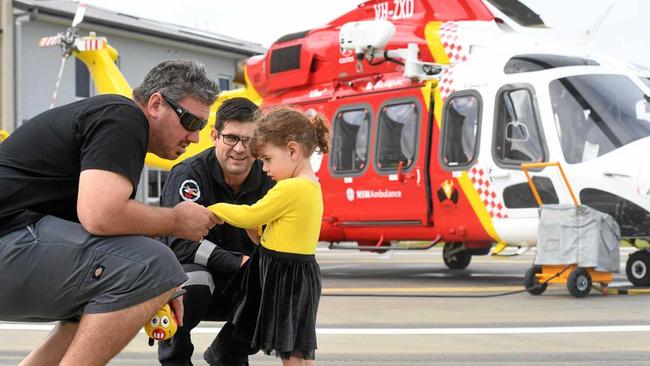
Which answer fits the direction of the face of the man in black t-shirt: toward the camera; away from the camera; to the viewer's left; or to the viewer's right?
to the viewer's right

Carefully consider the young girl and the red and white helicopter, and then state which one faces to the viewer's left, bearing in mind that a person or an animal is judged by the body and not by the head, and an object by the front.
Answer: the young girl

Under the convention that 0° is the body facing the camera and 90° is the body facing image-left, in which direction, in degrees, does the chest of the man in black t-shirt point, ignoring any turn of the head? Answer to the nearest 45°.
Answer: approximately 270°

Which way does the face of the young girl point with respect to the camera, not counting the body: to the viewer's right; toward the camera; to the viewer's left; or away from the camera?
to the viewer's left

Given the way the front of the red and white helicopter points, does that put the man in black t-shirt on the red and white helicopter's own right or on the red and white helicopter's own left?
on the red and white helicopter's own right

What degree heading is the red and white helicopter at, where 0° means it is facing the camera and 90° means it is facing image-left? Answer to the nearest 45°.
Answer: approximately 315°

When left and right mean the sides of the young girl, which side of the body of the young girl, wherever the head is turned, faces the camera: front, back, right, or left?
left
